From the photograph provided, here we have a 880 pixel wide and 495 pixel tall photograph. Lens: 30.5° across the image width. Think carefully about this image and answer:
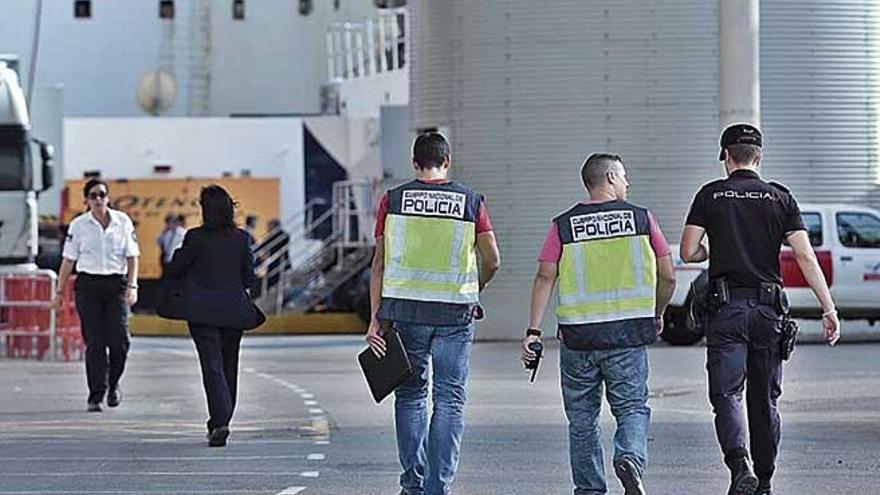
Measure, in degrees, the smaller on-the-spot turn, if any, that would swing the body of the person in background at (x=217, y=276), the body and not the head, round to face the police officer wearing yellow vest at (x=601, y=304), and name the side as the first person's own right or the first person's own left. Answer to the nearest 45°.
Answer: approximately 135° to the first person's own right

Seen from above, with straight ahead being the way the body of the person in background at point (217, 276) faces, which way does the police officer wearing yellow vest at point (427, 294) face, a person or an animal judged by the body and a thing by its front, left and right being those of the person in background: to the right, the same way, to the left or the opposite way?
the same way

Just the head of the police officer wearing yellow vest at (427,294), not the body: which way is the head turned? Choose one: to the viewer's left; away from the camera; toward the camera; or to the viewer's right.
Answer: away from the camera

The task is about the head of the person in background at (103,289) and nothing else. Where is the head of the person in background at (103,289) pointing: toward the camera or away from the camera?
toward the camera

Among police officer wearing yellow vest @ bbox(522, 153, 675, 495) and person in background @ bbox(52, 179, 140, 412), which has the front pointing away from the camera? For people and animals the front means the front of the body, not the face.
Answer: the police officer wearing yellow vest

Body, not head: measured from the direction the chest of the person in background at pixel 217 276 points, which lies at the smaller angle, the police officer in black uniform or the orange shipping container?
the orange shipping container

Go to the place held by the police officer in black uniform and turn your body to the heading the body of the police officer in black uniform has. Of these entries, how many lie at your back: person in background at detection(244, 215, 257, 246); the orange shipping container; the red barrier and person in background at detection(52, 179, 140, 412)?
0

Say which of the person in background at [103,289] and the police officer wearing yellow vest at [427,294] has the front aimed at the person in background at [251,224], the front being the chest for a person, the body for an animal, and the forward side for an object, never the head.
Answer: the police officer wearing yellow vest

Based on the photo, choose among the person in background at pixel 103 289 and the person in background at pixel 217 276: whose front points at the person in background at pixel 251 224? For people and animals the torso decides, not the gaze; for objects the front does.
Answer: the person in background at pixel 217 276

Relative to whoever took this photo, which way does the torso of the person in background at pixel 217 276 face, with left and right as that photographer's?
facing away from the viewer

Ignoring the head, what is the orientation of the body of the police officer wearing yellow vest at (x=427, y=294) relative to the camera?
away from the camera

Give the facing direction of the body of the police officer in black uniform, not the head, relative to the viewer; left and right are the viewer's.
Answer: facing away from the viewer

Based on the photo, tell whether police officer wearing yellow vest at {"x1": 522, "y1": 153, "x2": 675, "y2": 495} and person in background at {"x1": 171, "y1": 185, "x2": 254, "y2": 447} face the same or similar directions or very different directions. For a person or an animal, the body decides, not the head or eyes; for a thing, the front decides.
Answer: same or similar directions

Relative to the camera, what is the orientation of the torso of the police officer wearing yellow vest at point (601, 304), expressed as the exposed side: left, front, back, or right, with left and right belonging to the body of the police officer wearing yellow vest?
back

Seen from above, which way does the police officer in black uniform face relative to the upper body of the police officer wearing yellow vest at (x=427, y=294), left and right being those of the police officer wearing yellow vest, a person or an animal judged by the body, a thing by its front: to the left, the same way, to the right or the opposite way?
the same way

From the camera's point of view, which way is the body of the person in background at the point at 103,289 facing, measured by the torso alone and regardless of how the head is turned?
toward the camera

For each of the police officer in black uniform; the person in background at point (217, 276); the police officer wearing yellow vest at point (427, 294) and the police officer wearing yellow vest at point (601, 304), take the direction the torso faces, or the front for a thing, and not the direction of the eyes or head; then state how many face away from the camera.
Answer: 4

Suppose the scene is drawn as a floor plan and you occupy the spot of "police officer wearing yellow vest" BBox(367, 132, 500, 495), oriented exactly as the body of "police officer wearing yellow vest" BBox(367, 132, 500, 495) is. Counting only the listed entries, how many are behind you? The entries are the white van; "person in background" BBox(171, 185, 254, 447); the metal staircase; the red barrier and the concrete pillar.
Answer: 0

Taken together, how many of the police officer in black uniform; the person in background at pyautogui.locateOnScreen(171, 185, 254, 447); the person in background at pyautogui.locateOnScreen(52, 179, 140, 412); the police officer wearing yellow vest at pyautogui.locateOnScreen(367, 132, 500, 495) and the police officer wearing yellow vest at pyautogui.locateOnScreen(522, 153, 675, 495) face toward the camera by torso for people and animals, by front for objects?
1

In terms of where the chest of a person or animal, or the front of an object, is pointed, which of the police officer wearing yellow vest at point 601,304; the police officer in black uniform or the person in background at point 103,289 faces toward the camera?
the person in background
